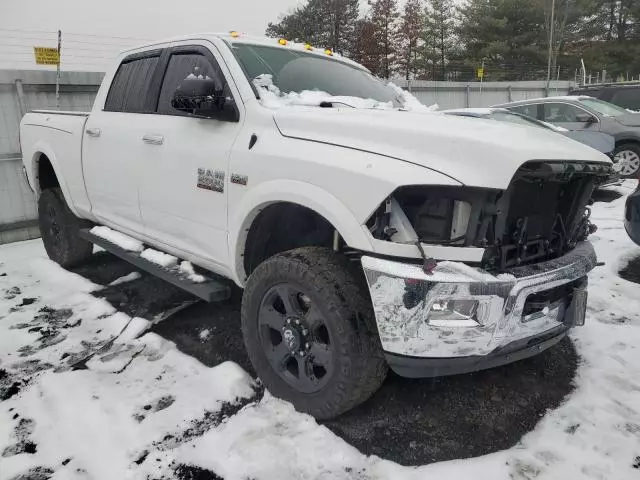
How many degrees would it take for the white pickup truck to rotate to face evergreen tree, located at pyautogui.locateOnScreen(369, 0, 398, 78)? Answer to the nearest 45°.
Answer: approximately 135° to its left

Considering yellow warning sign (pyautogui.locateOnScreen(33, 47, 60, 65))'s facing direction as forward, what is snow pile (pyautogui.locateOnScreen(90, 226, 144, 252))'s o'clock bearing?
The snow pile is roughly at 12 o'clock from the yellow warning sign.

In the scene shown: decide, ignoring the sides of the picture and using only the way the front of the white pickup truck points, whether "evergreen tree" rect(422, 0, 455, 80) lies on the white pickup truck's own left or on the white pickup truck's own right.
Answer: on the white pickup truck's own left
